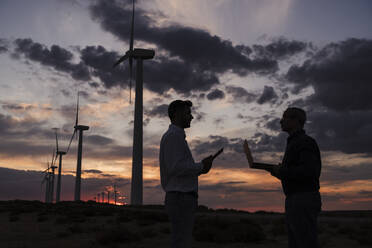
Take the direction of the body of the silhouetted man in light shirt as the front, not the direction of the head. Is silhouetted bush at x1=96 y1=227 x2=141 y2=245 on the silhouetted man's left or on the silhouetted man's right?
on the silhouetted man's left

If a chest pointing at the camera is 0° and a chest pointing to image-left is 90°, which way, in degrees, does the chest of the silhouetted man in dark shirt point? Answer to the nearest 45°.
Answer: approximately 90°

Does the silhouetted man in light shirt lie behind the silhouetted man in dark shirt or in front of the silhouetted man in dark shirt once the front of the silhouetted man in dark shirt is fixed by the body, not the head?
in front

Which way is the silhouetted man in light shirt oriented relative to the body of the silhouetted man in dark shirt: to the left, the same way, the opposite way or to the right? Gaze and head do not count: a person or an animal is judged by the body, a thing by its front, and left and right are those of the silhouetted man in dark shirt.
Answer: the opposite way

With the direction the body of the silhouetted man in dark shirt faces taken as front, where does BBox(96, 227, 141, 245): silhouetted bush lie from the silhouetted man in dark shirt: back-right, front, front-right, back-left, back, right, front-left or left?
front-right

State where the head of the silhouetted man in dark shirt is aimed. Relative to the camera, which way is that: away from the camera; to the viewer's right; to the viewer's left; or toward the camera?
to the viewer's left

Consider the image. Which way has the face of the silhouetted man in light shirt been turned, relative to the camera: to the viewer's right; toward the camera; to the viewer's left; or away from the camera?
to the viewer's right

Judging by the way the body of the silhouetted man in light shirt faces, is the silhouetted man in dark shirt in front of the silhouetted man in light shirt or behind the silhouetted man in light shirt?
in front

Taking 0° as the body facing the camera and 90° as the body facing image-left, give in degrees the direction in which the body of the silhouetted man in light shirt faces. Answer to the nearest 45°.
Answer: approximately 270°

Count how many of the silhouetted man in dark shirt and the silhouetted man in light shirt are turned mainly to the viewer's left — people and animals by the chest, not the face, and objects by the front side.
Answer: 1
